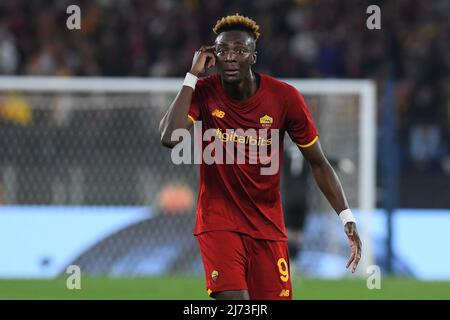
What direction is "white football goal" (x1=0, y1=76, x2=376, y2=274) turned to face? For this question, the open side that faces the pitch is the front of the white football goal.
toward the camera

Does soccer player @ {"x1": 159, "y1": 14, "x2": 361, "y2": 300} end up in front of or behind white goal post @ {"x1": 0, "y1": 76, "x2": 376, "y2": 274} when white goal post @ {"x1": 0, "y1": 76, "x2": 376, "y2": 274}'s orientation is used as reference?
in front

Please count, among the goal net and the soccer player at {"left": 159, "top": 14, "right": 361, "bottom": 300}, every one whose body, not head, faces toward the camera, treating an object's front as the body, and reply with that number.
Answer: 2

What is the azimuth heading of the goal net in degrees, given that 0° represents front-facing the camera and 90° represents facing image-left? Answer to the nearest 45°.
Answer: approximately 0°

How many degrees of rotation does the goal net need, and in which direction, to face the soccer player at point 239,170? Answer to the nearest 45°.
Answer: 0° — it already faces them

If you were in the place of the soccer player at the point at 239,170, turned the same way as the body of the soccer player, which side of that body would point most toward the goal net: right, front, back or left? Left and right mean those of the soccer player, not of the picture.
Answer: back

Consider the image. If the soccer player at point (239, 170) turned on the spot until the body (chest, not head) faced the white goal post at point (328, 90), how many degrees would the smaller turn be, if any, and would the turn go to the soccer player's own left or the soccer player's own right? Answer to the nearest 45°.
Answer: approximately 180°

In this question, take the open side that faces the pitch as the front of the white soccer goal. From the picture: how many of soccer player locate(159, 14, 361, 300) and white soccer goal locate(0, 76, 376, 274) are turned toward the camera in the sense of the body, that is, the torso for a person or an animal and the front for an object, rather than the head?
2

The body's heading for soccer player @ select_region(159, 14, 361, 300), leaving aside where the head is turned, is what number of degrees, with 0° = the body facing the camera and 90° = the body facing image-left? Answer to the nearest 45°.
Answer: approximately 0°
